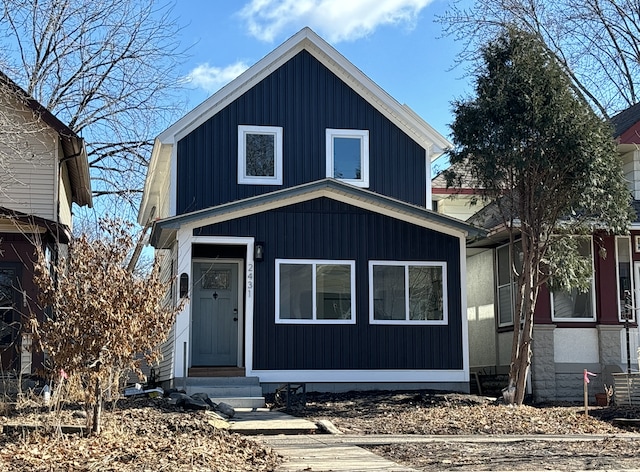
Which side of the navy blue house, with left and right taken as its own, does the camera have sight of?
front
